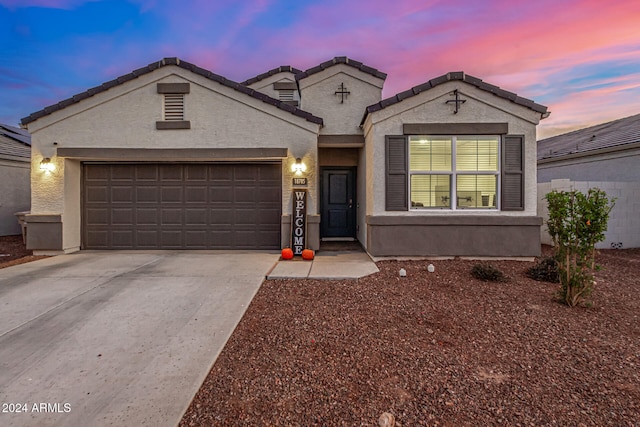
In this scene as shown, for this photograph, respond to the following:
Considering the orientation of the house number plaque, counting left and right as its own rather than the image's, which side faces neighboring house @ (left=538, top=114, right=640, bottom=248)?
left

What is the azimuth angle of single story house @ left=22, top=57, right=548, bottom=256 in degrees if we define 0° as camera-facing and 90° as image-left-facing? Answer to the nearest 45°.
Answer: approximately 0°

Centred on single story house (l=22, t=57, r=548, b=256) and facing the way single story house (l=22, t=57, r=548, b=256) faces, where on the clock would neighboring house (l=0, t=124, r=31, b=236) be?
The neighboring house is roughly at 4 o'clock from the single story house.

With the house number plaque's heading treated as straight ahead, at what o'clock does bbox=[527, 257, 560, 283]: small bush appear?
The small bush is roughly at 10 o'clock from the house number plaque.

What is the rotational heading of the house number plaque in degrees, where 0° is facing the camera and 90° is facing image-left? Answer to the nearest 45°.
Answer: approximately 0°
